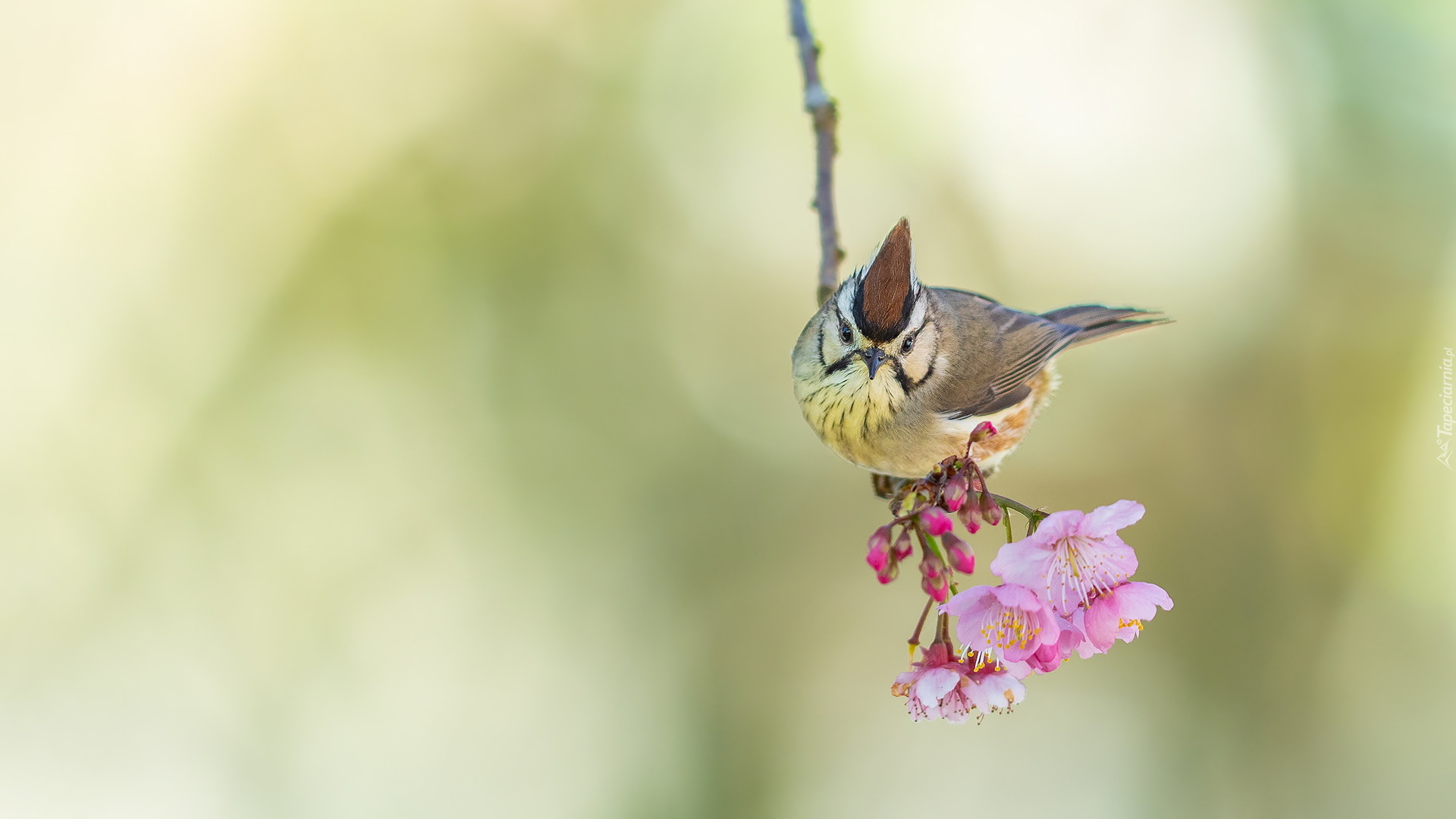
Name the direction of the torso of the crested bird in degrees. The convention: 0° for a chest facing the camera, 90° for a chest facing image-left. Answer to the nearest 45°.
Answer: approximately 45°
